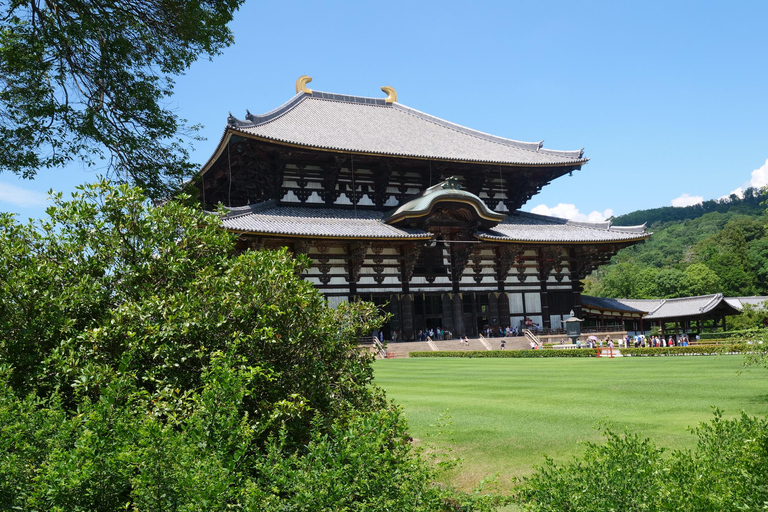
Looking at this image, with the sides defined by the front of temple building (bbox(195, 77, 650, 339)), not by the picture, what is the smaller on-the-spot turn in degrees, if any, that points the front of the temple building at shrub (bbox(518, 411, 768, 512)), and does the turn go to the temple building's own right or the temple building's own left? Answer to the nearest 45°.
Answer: approximately 45° to the temple building's own right

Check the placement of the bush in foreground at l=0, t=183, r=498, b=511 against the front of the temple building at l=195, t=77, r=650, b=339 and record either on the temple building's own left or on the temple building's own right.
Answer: on the temple building's own right

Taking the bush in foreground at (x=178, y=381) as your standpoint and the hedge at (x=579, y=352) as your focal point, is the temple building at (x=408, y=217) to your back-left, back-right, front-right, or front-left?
front-left

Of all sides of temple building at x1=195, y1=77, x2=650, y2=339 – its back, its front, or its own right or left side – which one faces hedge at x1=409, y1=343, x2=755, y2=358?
front

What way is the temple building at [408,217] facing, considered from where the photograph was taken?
facing the viewer and to the right of the viewer

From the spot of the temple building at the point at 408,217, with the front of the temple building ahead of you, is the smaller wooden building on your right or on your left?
on your left

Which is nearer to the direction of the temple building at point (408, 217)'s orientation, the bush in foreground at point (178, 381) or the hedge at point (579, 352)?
the hedge

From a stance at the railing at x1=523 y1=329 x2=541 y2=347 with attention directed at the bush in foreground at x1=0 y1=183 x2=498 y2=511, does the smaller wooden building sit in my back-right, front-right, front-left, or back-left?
back-left
